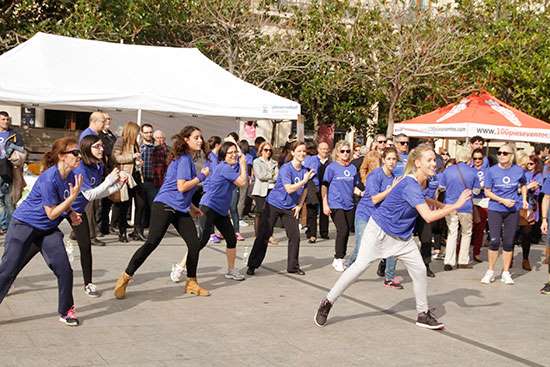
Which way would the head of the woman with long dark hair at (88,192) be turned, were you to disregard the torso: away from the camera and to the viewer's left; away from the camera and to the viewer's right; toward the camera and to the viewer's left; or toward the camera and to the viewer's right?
toward the camera and to the viewer's right

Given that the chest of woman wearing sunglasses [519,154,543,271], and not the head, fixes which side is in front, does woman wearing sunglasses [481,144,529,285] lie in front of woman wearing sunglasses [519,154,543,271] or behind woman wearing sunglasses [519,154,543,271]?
in front

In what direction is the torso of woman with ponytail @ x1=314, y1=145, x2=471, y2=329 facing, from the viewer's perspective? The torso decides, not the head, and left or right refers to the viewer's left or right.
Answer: facing to the right of the viewer

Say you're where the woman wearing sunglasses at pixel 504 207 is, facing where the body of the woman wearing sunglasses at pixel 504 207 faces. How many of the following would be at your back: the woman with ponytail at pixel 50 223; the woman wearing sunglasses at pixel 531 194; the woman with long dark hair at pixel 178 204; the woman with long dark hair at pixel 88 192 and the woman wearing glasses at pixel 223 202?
1

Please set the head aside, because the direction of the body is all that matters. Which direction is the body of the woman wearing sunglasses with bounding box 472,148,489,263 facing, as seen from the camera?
toward the camera

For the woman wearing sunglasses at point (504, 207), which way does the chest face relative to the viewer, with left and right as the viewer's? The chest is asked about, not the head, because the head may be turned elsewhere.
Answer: facing the viewer

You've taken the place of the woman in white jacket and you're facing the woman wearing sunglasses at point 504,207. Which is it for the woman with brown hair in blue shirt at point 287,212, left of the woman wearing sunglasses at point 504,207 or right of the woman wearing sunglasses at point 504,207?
right

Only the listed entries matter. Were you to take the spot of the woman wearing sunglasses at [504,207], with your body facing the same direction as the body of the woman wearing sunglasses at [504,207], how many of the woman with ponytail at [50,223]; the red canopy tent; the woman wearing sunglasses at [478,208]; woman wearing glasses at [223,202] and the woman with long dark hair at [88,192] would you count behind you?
2

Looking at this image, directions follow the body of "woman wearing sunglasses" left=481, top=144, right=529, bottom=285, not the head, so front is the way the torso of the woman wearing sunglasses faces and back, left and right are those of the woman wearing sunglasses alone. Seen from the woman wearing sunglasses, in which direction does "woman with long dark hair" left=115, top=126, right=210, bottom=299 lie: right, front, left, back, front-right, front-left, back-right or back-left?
front-right

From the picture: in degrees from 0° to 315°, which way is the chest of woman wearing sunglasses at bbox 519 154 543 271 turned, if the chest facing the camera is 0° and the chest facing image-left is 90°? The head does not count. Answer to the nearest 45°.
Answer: approximately 45°

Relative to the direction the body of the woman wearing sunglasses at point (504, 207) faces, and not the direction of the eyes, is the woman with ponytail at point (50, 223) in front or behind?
in front

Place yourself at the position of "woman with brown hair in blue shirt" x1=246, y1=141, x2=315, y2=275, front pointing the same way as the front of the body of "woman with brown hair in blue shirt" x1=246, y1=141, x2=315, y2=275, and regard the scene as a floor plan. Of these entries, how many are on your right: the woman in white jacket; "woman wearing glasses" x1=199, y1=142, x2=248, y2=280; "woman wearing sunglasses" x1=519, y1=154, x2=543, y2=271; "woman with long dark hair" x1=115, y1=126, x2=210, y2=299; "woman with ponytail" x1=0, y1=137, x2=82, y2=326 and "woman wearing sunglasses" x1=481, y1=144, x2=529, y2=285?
3
